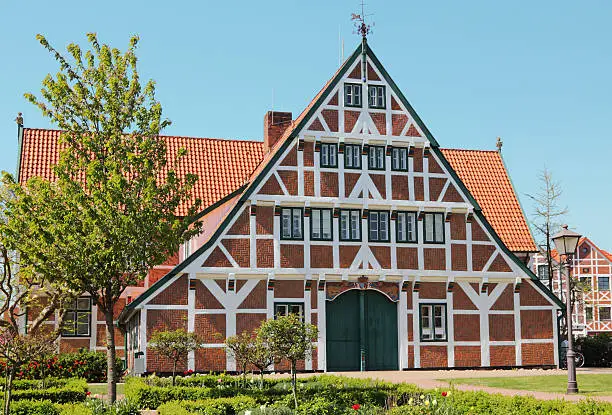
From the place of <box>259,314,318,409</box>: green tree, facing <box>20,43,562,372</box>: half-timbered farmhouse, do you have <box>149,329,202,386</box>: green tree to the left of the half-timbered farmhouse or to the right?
left

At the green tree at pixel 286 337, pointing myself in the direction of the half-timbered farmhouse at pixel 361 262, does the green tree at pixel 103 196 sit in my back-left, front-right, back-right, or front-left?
back-left

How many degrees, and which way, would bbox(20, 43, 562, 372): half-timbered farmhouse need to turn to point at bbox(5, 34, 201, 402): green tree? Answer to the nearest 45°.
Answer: approximately 45° to its right

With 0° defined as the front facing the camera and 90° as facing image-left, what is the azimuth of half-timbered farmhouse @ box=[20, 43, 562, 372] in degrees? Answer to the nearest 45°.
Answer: approximately 0°

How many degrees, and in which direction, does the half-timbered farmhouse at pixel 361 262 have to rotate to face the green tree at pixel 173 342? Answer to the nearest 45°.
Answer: approximately 45° to its right

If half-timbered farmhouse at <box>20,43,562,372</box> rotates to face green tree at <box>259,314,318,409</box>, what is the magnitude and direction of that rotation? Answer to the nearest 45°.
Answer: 0° — it already faces it
